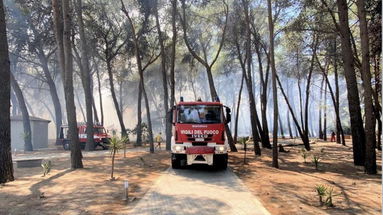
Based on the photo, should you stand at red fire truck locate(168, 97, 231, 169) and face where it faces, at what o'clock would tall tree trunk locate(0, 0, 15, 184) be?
The tall tree trunk is roughly at 2 o'clock from the red fire truck.

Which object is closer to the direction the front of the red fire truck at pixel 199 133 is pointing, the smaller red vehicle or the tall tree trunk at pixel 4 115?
the tall tree trunk

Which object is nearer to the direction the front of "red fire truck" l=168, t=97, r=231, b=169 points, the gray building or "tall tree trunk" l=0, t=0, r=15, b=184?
the tall tree trunk

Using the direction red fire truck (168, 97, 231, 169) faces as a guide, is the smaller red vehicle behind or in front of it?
behind

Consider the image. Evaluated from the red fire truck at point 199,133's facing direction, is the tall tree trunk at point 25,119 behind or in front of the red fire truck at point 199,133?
behind

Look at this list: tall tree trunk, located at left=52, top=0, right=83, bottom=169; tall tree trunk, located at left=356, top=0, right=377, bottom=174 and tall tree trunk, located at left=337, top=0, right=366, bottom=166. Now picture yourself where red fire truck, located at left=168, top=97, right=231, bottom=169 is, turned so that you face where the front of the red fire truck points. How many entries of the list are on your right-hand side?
1

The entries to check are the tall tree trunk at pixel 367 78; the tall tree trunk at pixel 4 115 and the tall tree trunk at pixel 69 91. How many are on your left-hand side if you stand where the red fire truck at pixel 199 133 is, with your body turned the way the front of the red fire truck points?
1

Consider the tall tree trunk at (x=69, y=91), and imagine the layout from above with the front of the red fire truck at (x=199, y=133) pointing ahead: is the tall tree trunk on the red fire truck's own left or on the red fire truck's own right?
on the red fire truck's own right

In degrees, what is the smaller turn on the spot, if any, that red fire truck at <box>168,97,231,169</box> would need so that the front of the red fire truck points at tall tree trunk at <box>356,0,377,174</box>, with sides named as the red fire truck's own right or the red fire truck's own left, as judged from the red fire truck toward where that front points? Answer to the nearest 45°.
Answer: approximately 90° to the red fire truck's own left

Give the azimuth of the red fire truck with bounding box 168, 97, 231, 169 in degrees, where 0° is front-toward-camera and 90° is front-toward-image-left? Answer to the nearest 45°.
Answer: approximately 0°

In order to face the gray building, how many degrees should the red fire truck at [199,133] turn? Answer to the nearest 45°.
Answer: approximately 135° to its right

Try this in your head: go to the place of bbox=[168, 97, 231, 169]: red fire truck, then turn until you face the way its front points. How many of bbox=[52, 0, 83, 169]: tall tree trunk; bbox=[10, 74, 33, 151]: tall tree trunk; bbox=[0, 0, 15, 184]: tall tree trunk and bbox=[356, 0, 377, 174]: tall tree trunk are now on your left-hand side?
1
